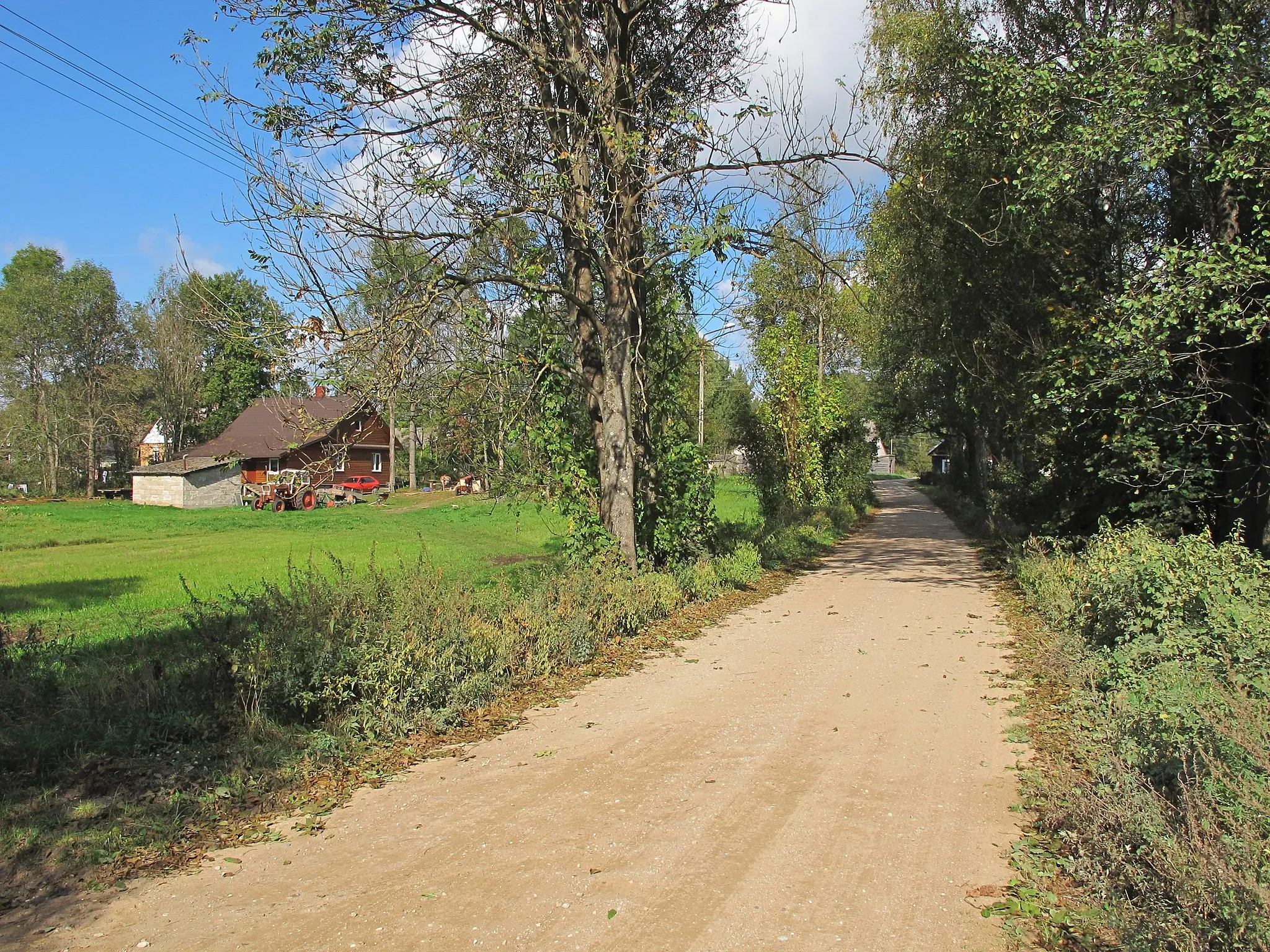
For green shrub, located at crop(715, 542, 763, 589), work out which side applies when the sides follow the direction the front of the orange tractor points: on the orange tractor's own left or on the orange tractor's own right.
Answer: on the orange tractor's own left

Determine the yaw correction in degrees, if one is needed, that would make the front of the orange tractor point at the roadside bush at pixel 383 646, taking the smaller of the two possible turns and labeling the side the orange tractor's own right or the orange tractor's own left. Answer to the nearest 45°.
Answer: approximately 45° to the orange tractor's own left

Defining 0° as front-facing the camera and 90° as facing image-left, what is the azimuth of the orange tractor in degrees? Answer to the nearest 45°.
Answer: approximately 45°

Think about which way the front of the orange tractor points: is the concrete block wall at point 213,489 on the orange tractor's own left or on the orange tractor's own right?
on the orange tractor's own right

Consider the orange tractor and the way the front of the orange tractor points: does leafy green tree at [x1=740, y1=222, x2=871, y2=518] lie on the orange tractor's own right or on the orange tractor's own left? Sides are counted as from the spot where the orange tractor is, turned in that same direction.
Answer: on the orange tractor's own left

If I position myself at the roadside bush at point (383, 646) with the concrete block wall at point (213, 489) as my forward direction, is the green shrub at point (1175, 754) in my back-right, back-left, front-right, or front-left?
back-right

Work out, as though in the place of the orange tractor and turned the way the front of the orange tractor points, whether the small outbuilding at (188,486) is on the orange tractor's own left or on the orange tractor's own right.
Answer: on the orange tractor's own right

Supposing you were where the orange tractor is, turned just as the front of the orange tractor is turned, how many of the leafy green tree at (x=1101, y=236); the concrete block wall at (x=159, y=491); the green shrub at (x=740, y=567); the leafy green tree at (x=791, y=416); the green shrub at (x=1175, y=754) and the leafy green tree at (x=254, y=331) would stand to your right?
1

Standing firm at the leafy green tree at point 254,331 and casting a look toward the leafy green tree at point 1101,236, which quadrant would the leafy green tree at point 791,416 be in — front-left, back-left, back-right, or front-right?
front-left

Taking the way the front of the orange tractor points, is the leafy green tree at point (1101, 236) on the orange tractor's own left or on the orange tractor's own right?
on the orange tractor's own left
